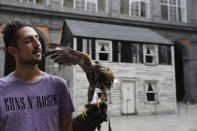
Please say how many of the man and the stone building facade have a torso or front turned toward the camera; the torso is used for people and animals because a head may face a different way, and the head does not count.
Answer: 2

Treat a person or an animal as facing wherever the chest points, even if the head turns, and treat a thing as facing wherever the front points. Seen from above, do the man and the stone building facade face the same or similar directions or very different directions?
same or similar directions

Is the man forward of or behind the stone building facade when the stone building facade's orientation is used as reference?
forward

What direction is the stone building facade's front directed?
toward the camera

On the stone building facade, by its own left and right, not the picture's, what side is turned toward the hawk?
front

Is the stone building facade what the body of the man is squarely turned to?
no

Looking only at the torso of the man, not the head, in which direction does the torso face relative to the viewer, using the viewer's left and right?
facing the viewer
